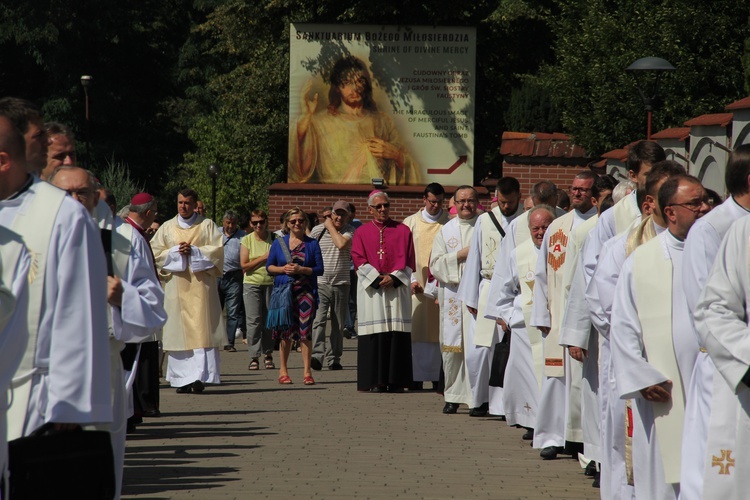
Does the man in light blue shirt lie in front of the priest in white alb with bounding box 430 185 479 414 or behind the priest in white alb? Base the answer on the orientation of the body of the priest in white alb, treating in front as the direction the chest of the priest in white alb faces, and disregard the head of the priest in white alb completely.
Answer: behind

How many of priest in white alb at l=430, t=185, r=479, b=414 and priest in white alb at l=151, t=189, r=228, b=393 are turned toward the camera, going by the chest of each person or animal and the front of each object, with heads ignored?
2

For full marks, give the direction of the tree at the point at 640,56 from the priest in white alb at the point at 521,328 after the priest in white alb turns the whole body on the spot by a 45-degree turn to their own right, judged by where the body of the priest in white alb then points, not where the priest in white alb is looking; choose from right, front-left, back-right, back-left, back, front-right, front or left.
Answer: back
